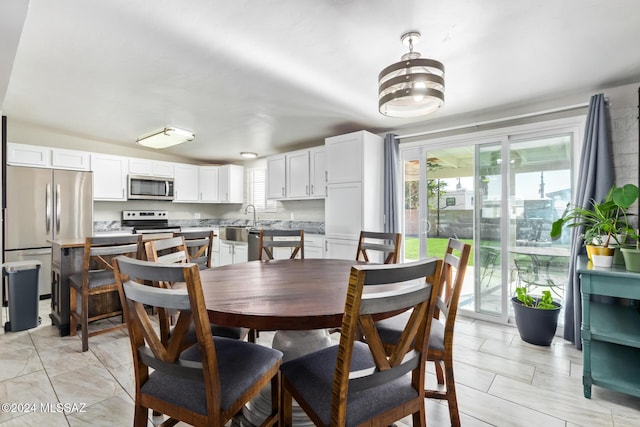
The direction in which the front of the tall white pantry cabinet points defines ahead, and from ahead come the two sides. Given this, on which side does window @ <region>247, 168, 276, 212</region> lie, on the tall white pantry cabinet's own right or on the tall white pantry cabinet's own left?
on the tall white pantry cabinet's own right

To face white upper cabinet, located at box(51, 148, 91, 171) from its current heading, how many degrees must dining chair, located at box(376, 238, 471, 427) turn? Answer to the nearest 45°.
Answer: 0° — it already faces it

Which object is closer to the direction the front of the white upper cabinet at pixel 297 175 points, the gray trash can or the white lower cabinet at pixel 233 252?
the gray trash can

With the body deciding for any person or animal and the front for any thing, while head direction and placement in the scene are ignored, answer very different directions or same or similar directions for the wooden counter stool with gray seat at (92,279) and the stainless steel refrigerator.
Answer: very different directions

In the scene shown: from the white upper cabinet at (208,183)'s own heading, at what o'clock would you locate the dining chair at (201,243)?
The dining chair is roughly at 12 o'clock from the white upper cabinet.

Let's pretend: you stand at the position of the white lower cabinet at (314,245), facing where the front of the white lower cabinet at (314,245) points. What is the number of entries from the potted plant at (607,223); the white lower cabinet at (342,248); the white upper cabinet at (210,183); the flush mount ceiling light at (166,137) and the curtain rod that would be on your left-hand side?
3

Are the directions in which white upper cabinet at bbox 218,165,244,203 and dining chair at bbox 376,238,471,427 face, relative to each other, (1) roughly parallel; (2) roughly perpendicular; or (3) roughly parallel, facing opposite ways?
roughly perpendicular

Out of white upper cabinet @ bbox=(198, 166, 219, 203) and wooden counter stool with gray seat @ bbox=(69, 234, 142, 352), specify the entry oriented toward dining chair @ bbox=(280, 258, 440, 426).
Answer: the white upper cabinet

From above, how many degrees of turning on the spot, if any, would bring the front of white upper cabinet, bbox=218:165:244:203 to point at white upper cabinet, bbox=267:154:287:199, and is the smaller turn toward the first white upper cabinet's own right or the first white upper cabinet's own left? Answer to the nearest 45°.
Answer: approximately 90° to the first white upper cabinet's own left

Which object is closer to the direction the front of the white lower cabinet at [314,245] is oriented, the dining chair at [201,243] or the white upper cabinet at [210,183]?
the dining chair

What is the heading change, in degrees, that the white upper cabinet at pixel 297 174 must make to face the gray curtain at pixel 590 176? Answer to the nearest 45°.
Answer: approximately 90° to its left
